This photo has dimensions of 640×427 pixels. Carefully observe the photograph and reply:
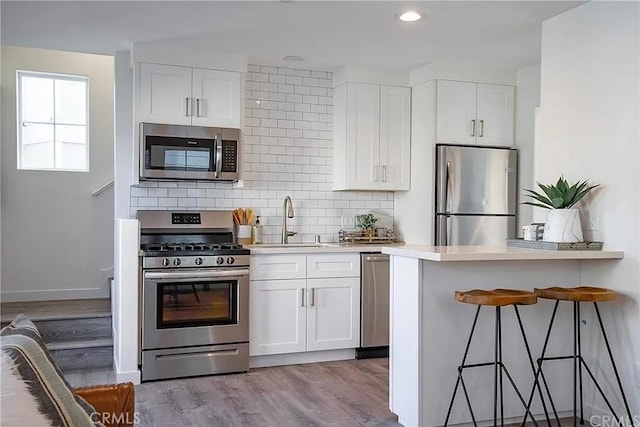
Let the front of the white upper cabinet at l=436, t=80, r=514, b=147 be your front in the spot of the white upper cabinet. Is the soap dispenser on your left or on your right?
on your right

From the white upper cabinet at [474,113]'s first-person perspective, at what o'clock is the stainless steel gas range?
The stainless steel gas range is roughly at 2 o'clock from the white upper cabinet.

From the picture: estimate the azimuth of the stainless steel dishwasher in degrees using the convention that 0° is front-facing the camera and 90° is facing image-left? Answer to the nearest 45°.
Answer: approximately 0°

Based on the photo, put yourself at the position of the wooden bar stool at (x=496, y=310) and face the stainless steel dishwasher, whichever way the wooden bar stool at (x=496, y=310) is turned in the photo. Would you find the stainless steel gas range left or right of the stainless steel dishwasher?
left

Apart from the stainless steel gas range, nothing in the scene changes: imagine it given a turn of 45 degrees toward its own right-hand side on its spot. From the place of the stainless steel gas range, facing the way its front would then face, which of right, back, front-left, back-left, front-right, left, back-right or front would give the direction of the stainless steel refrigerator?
back-left

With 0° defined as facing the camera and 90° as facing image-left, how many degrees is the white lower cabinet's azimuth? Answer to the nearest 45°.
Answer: approximately 0°

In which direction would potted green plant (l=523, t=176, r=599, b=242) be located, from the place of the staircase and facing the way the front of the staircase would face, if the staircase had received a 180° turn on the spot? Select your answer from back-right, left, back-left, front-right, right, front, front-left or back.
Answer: back-right

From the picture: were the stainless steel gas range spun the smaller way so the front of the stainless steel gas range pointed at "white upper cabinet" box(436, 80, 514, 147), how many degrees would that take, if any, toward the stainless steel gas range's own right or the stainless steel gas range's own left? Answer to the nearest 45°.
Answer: approximately 90° to the stainless steel gas range's own left

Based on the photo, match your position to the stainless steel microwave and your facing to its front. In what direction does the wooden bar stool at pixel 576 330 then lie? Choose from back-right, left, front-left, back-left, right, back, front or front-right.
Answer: front-left
